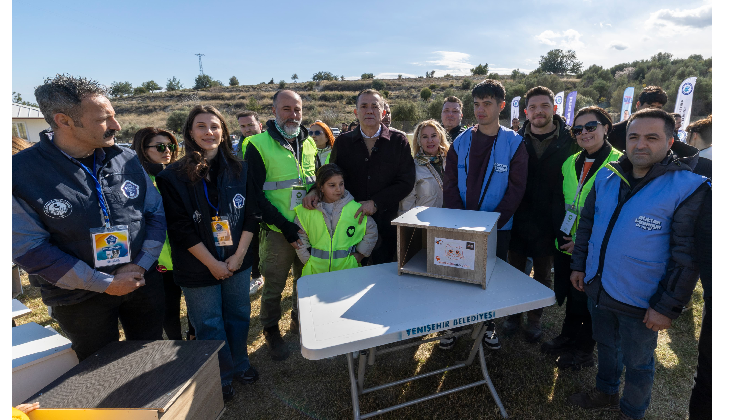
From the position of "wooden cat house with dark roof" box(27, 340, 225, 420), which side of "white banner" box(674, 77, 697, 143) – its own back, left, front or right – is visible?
front

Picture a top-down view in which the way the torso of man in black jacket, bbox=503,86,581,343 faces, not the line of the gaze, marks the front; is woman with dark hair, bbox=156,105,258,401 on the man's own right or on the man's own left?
on the man's own right

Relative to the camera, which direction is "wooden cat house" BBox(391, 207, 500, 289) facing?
toward the camera

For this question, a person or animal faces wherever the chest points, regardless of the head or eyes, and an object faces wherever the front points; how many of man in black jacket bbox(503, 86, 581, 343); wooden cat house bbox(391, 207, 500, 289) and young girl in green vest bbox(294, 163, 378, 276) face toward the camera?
3

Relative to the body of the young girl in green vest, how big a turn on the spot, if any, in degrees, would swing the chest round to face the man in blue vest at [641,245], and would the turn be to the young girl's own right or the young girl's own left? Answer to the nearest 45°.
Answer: approximately 45° to the young girl's own left

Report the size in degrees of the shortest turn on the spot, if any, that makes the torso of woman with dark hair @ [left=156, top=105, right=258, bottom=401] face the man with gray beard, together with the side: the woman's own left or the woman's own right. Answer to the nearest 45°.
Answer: approximately 90° to the woman's own left

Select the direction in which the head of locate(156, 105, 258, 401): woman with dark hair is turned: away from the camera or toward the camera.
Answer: toward the camera

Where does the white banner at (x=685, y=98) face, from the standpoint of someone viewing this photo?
facing the viewer

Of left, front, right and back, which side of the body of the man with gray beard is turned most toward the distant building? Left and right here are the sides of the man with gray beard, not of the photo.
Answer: back

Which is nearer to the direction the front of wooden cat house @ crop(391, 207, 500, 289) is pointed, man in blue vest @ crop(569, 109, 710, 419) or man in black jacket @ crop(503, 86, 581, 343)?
the man in blue vest

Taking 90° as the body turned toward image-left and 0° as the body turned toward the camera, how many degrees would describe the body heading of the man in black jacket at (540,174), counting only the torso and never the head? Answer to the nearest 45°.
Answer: approximately 0°

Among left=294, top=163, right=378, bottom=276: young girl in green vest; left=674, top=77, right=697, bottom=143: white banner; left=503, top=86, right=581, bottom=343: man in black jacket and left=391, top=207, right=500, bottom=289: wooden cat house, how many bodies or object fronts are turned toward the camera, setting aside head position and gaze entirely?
4
